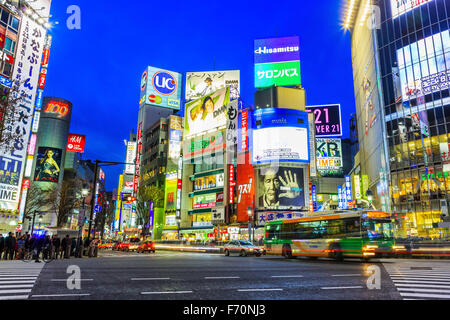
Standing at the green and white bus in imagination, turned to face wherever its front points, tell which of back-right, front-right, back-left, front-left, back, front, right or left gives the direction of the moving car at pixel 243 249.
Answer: back

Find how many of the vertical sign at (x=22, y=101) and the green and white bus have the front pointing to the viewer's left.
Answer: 0

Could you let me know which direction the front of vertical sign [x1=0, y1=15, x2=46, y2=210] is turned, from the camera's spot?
facing the viewer and to the right of the viewer

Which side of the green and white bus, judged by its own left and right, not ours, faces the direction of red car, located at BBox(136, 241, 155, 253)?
back

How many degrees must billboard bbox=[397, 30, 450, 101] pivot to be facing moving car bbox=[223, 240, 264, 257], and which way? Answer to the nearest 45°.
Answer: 0° — it already faces it

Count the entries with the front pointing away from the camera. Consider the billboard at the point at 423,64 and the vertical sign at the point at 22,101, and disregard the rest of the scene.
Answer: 0

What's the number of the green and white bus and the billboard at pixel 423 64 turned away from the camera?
0

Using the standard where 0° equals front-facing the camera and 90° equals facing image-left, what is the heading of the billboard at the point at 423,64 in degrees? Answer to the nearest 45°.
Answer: approximately 45°
